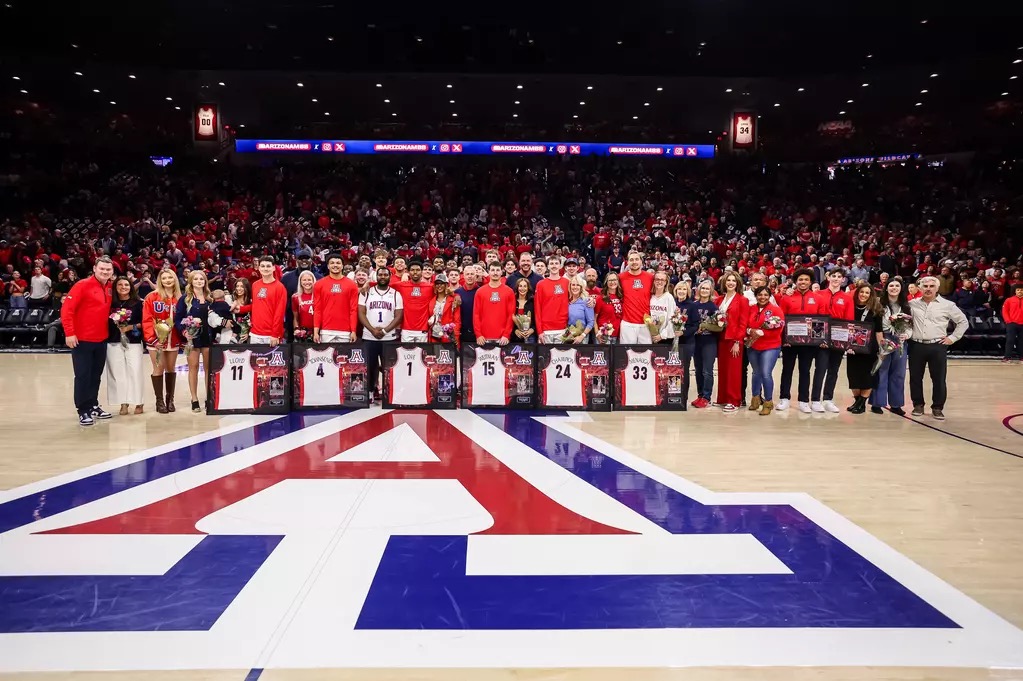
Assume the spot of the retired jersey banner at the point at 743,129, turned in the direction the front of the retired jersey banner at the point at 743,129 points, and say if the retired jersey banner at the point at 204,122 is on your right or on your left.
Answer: on your right

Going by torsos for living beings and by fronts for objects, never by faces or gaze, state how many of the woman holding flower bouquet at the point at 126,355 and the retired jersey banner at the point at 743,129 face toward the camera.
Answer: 2

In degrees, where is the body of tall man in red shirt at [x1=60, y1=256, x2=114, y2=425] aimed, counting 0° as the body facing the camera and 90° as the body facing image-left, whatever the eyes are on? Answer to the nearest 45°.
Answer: approximately 315°

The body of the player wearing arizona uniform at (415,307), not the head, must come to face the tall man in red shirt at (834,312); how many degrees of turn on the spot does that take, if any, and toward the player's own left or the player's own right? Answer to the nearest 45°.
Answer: approximately 90° to the player's own left

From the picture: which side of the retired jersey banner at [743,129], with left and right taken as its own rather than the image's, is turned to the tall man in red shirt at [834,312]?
front

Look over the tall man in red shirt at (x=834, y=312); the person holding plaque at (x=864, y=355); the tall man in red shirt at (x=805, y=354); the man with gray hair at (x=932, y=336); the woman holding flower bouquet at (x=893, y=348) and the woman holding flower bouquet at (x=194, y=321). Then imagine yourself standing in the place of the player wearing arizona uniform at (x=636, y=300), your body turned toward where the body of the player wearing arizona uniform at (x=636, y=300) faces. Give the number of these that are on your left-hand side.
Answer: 5

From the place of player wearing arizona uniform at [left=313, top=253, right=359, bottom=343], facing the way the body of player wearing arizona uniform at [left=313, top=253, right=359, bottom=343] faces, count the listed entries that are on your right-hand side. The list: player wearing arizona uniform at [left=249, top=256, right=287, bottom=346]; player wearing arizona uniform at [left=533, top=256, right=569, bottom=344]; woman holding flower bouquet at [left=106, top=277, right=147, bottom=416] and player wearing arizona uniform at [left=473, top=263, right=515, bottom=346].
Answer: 2
